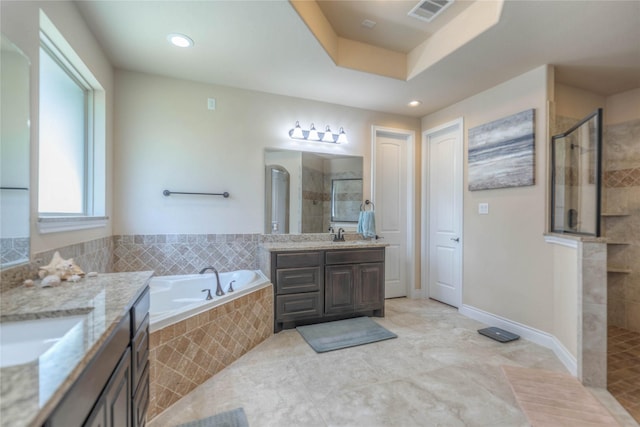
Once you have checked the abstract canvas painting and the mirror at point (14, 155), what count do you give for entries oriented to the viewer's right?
1

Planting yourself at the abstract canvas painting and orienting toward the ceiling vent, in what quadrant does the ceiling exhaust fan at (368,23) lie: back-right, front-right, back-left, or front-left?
front-right

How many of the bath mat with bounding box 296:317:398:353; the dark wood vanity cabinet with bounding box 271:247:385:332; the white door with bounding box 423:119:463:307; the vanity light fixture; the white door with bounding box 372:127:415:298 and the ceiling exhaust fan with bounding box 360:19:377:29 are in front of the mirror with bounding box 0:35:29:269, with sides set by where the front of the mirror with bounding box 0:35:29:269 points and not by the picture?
6

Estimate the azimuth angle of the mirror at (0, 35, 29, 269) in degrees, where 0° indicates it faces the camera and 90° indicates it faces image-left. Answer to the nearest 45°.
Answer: approximately 270°

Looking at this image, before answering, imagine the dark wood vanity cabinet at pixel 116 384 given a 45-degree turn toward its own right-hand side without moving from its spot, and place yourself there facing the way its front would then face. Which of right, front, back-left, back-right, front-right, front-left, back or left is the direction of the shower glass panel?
front-left

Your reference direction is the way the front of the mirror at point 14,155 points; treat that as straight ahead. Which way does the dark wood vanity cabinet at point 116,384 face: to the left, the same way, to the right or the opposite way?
the same way

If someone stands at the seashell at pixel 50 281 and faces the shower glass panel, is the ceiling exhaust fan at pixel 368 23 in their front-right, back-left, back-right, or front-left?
front-left

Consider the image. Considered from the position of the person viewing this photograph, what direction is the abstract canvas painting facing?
facing the viewer and to the left of the viewer

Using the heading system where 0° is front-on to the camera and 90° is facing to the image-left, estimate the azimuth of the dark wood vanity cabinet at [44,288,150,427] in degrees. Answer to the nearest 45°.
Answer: approximately 270°

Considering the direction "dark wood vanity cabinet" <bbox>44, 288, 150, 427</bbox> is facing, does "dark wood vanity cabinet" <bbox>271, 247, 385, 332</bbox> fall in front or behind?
in front

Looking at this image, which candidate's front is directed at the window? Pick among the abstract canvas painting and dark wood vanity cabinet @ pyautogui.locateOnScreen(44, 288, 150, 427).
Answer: the abstract canvas painting

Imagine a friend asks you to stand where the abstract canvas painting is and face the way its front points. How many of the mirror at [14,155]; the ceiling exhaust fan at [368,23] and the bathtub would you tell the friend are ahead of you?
3

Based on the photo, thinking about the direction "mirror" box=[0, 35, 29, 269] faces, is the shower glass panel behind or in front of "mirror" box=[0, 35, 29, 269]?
in front

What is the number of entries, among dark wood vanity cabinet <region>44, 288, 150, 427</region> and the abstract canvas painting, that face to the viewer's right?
1

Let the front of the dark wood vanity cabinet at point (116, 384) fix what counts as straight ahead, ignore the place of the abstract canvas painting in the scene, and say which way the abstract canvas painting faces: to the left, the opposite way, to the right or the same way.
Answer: the opposite way
